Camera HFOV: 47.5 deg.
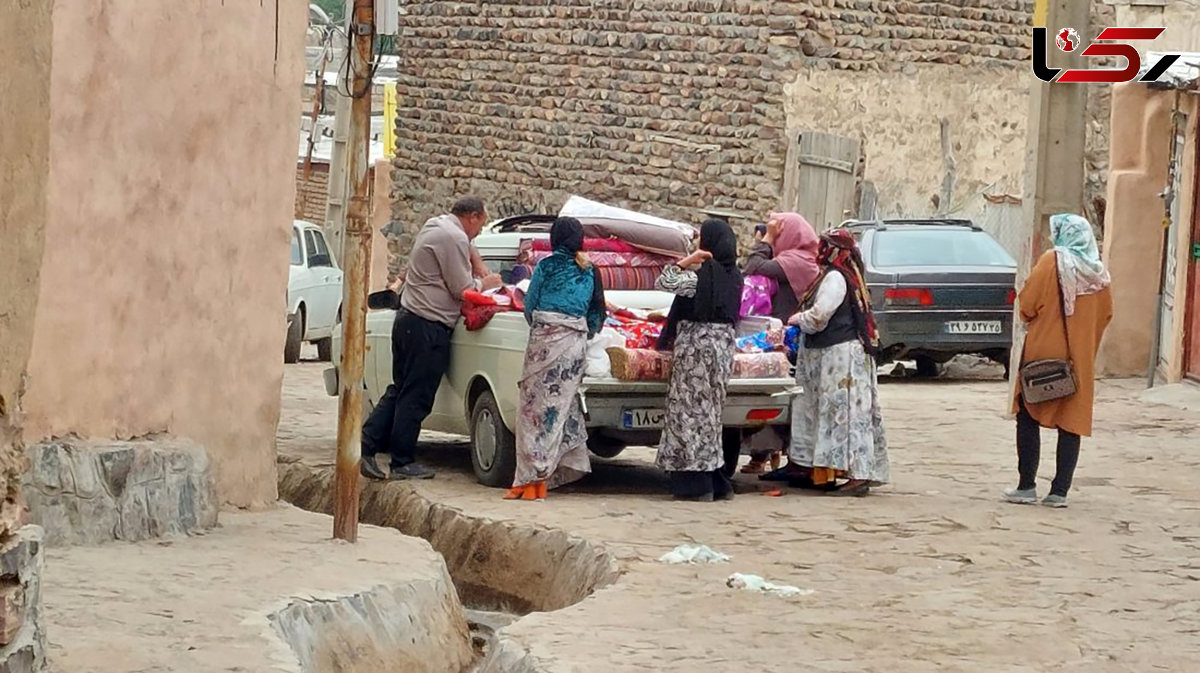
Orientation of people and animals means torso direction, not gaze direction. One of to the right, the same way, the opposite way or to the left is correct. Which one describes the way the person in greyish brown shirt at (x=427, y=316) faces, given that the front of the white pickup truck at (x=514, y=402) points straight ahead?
to the right

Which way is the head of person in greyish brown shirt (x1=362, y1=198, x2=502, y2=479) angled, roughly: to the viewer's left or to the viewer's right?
to the viewer's right

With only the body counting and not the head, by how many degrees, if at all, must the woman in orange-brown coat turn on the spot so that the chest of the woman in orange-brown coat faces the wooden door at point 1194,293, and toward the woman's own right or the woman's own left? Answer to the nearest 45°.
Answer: approximately 45° to the woman's own right

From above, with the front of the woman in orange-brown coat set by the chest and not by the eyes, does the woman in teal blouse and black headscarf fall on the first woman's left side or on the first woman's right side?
on the first woman's left side

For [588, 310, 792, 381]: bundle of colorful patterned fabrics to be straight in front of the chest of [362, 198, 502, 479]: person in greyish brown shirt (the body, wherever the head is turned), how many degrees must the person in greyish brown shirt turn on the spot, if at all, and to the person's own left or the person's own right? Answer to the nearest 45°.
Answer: approximately 45° to the person's own right

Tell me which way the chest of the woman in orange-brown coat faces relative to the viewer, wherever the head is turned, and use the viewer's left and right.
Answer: facing away from the viewer and to the left of the viewer

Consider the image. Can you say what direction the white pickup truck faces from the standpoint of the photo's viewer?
facing away from the viewer and to the left of the viewer

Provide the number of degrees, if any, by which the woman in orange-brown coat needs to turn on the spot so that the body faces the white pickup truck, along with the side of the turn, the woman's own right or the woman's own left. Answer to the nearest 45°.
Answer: approximately 45° to the woman's own left

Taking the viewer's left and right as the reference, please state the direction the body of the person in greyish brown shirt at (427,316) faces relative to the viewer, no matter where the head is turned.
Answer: facing away from the viewer and to the right of the viewer
